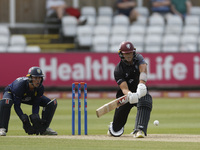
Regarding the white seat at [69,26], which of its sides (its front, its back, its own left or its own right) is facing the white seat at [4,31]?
right

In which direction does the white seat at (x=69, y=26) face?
toward the camera

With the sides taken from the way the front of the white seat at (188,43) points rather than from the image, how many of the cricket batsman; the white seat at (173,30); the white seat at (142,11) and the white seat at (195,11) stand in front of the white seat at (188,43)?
1

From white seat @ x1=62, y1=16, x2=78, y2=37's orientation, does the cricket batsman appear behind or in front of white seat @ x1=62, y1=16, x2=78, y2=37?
in front

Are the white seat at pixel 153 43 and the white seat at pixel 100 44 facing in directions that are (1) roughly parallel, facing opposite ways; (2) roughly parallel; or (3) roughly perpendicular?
roughly parallel

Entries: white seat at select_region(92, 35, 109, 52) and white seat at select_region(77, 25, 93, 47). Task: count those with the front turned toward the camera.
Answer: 2

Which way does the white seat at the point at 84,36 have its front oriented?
toward the camera

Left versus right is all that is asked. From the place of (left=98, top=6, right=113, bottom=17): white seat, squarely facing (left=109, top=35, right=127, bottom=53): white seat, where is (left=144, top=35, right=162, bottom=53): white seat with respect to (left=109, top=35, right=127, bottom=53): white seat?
left

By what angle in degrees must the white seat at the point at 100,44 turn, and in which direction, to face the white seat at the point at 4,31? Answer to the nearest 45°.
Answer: approximately 90° to its right

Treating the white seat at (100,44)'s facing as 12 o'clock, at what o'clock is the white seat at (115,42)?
the white seat at (115,42) is roughly at 9 o'clock from the white seat at (100,44).

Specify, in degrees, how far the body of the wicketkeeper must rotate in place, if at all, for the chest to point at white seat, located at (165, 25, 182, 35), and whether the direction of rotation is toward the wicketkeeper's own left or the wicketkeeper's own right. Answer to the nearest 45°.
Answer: approximately 90° to the wicketkeeper's own left

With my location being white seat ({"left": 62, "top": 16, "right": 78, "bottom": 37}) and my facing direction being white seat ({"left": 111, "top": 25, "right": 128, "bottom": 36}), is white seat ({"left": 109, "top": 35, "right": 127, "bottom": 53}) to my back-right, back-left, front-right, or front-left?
front-right

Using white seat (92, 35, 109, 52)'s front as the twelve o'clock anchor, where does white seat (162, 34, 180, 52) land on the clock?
white seat (162, 34, 180, 52) is roughly at 9 o'clock from white seat (92, 35, 109, 52).

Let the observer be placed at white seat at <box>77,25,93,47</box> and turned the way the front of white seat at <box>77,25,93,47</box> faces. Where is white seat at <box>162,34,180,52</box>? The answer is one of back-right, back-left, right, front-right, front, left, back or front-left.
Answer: left

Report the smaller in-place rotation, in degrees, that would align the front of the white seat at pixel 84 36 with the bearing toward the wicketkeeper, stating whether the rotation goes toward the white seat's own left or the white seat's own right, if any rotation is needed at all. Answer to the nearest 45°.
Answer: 0° — it already faces them

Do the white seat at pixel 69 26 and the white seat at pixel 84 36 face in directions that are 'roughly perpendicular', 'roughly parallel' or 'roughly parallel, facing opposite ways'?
roughly parallel
